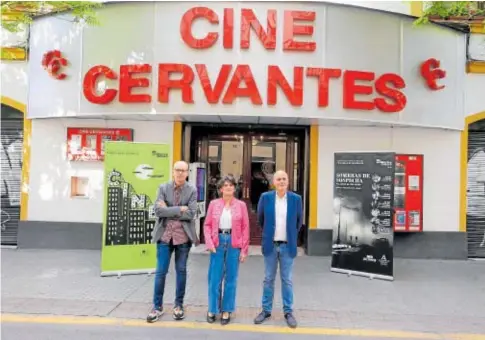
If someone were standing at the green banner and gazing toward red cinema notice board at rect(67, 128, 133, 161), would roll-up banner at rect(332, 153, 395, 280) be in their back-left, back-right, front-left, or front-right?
back-right

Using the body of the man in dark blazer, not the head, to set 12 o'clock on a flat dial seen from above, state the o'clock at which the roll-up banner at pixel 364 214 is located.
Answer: The roll-up banner is roughly at 7 o'clock from the man in dark blazer.

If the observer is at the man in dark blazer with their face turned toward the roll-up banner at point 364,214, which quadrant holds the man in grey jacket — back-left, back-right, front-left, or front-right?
back-left

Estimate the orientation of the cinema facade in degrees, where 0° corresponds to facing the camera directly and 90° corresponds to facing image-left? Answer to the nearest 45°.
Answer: approximately 0°

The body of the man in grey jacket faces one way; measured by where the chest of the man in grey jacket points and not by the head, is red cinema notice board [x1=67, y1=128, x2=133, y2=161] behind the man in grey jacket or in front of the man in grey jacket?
behind

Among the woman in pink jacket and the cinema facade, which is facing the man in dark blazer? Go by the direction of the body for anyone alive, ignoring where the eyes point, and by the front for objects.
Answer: the cinema facade

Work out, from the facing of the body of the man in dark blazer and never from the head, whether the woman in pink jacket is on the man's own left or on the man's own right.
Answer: on the man's own right

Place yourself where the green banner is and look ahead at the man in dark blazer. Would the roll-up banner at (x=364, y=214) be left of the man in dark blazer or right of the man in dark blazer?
left

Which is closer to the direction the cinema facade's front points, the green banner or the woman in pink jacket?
the woman in pink jacket
